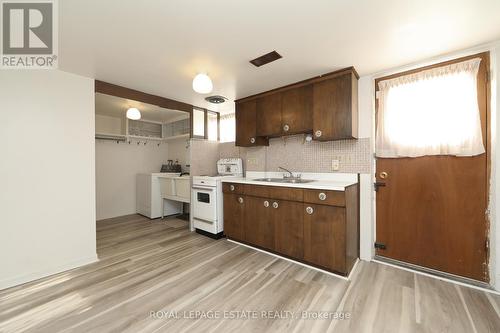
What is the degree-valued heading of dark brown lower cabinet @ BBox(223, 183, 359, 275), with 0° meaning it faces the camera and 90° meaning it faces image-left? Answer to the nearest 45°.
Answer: approximately 45°

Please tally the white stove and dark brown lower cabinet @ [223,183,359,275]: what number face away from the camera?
0

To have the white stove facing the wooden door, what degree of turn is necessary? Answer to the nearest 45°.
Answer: approximately 90° to its left

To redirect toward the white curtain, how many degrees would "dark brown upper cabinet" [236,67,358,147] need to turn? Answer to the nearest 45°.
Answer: approximately 135° to its left

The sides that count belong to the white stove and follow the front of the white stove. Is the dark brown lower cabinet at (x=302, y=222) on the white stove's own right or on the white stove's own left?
on the white stove's own left

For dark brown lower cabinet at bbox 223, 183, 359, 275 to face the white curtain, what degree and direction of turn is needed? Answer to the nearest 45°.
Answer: approximately 135° to its left

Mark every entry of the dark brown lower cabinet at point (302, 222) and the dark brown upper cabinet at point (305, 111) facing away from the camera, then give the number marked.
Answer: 0

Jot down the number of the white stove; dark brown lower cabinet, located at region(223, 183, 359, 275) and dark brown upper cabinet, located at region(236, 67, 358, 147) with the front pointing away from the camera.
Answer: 0

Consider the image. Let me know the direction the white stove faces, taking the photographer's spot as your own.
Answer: facing the viewer and to the left of the viewer
